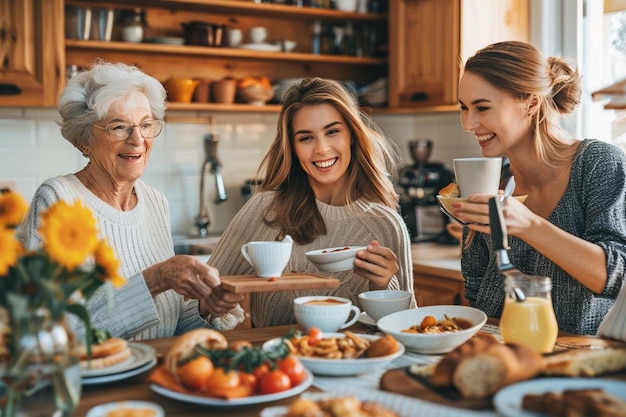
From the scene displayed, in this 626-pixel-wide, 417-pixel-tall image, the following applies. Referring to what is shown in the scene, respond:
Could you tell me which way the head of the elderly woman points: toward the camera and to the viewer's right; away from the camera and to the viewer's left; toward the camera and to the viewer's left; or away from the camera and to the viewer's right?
toward the camera and to the viewer's right

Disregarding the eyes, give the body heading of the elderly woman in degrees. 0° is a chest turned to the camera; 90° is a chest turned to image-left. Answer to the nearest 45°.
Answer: approximately 315°

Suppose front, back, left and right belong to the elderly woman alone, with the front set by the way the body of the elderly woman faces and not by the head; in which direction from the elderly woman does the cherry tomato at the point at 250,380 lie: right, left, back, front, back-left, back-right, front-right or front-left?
front-right

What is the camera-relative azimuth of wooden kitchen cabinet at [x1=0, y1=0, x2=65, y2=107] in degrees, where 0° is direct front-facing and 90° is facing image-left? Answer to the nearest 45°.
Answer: approximately 0°
